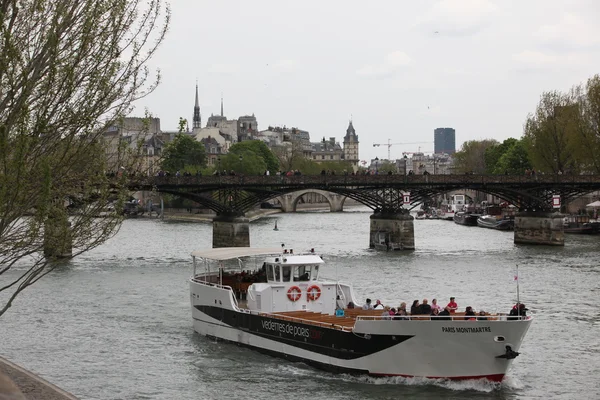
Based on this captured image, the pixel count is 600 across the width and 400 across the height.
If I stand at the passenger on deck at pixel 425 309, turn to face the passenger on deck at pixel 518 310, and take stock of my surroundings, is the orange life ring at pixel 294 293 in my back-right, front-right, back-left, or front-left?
back-left

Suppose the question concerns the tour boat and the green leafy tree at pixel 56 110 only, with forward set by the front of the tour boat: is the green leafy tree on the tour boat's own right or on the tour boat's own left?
on the tour boat's own right

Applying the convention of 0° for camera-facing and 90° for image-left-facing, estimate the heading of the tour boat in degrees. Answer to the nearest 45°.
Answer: approximately 315°
